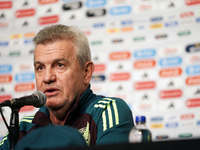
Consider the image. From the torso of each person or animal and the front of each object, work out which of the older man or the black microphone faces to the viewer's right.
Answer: the black microphone

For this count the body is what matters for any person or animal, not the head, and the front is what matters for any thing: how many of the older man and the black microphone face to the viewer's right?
1

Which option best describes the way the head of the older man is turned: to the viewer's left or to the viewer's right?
to the viewer's left

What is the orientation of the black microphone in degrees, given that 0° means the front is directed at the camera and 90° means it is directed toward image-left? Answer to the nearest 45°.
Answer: approximately 270°

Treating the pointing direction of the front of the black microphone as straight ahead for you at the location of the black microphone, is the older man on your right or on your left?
on your left
